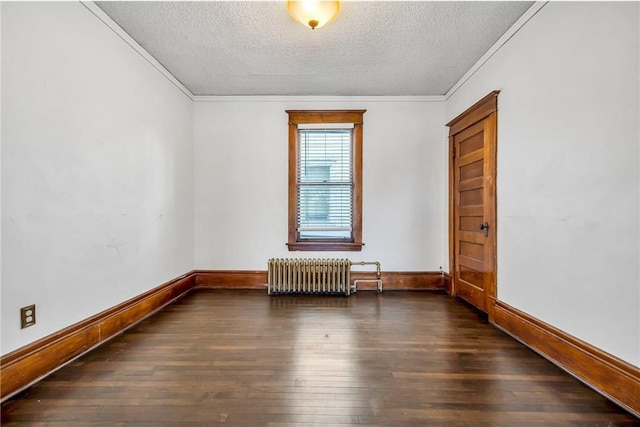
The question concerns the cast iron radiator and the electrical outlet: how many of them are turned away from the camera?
0

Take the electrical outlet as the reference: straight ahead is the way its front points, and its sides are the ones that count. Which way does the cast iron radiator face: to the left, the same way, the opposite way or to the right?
to the right

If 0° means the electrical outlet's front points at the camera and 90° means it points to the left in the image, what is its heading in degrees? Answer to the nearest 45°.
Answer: approximately 315°

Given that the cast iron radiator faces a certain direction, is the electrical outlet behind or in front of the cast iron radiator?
in front

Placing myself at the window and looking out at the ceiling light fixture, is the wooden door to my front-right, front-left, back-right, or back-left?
front-left

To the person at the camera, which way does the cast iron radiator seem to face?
facing the viewer

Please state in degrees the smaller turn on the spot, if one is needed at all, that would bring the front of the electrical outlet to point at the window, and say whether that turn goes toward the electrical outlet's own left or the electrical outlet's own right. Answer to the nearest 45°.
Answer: approximately 45° to the electrical outlet's own left

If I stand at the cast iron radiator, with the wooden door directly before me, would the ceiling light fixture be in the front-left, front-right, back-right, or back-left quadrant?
front-right
